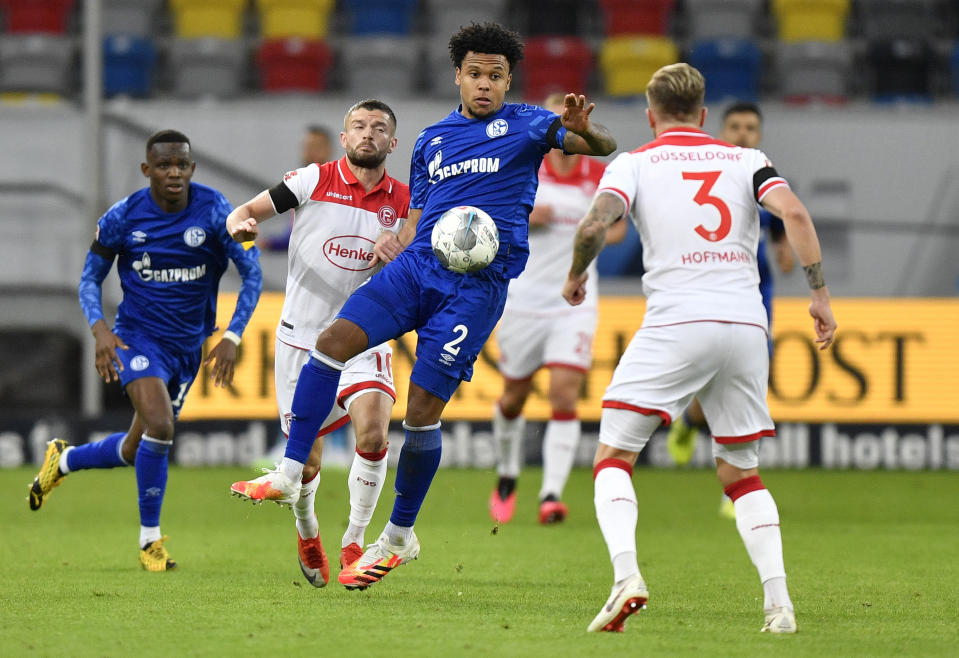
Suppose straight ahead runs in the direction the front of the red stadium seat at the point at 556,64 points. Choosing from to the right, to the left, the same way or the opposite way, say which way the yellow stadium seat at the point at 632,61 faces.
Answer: the same way

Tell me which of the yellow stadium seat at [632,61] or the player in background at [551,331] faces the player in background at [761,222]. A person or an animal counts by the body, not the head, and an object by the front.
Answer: the yellow stadium seat

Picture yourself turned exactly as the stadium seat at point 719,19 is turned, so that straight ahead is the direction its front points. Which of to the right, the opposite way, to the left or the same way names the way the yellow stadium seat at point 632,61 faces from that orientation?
the same way

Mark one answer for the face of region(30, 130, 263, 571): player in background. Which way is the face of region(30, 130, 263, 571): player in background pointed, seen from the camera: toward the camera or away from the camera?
toward the camera

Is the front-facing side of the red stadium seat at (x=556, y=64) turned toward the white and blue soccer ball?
yes

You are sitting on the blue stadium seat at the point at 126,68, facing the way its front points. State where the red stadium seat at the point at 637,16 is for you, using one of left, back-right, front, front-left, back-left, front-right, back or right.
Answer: left

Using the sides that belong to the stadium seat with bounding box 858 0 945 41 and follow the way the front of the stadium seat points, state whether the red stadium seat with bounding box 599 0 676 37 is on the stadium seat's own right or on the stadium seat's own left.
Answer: on the stadium seat's own right

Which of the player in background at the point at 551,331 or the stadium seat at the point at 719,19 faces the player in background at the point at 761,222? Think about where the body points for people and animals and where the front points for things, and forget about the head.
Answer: the stadium seat

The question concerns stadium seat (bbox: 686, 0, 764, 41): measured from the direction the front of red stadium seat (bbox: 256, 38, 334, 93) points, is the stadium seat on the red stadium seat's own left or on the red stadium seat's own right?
on the red stadium seat's own left

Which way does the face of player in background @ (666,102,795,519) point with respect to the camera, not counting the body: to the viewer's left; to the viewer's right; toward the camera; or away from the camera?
toward the camera

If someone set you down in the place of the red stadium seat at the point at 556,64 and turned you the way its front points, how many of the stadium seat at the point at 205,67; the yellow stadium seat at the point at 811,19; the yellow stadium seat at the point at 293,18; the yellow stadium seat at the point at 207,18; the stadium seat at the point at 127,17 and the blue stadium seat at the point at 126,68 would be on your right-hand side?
5

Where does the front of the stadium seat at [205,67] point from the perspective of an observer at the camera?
facing the viewer

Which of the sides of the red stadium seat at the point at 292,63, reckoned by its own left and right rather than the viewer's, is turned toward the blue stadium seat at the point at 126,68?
right

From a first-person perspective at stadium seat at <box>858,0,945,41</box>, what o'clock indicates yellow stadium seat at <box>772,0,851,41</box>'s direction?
The yellow stadium seat is roughly at 2 o'clock from the stadium seat.

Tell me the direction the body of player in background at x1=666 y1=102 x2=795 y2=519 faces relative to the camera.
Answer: toward the camera

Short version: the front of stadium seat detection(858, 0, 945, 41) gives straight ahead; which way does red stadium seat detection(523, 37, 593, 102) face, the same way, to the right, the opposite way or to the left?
the same way

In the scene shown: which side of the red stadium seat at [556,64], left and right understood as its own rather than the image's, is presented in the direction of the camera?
front

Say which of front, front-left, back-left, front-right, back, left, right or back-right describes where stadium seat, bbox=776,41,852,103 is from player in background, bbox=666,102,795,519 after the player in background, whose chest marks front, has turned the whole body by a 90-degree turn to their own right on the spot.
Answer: right
